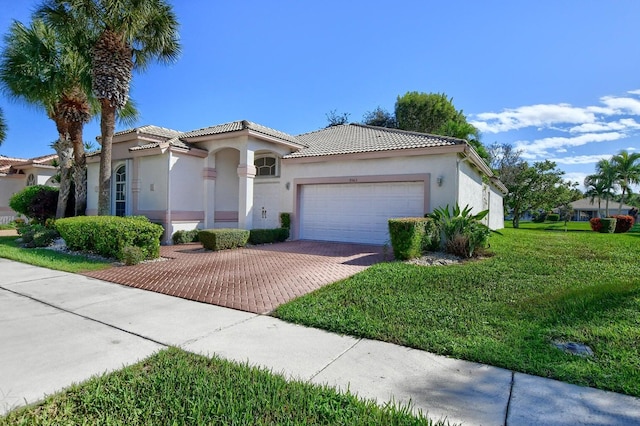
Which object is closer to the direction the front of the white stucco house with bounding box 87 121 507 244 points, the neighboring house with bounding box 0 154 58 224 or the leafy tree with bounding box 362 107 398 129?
the neighboring house

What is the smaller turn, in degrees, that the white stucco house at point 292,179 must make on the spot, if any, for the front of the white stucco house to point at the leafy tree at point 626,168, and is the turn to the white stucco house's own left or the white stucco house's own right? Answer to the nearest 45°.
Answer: approximately 180°

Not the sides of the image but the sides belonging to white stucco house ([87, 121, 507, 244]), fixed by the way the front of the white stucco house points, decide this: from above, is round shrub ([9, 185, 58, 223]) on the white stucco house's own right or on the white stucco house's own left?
on the white stucco house's own right

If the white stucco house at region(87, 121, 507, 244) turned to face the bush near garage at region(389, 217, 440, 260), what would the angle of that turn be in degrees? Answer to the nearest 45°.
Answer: approximately 90° to its left

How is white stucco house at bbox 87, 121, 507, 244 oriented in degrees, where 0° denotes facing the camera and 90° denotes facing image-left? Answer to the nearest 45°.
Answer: approximately 45°

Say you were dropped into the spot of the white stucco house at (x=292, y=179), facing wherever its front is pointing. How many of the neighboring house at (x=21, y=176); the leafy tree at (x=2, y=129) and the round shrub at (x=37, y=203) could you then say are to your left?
0

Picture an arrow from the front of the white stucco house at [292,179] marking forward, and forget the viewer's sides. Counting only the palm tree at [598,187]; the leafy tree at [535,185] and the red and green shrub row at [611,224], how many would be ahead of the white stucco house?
0

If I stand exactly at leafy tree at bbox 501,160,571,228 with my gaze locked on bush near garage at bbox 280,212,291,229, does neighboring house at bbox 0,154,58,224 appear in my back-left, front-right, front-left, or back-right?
front-right

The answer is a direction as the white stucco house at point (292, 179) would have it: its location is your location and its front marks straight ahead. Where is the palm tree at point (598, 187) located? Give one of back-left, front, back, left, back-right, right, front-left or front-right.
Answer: back

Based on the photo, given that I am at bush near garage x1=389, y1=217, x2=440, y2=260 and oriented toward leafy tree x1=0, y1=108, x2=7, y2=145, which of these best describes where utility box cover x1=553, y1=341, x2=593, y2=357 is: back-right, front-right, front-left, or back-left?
back-left

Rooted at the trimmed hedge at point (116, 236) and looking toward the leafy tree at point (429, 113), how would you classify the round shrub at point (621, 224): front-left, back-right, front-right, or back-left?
front-right

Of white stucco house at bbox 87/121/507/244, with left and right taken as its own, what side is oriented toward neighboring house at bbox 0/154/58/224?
right

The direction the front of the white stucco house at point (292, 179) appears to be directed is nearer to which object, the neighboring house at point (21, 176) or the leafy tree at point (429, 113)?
the neighboring house

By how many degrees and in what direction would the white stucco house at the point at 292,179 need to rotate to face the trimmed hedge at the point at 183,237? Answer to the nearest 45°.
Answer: approximately 45° to its right

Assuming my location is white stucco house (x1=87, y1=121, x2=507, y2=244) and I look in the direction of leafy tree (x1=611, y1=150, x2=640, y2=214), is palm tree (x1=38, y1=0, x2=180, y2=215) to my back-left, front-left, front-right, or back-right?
back-left
